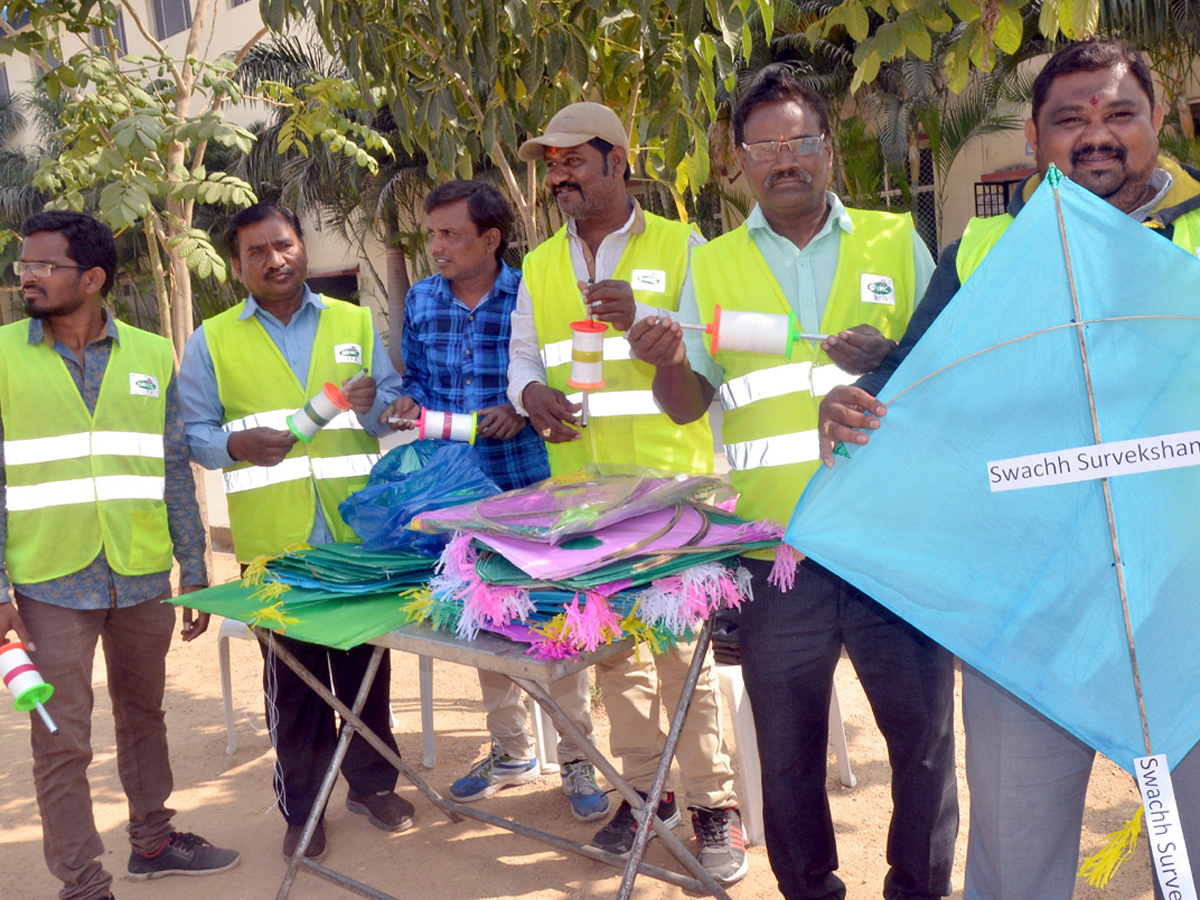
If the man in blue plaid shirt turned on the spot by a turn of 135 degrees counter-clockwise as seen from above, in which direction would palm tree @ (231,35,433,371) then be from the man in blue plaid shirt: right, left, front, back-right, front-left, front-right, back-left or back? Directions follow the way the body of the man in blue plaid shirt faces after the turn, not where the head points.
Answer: left

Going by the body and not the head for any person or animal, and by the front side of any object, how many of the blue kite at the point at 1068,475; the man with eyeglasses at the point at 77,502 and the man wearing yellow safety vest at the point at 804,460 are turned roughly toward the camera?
3

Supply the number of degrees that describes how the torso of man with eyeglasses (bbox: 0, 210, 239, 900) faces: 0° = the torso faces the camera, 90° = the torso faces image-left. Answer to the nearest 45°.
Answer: approximately 0°

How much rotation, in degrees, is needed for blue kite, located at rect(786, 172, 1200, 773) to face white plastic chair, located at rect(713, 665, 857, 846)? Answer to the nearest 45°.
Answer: approximately 135° to its right

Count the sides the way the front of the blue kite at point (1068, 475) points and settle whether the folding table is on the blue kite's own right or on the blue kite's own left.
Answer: on the blue kite's own right

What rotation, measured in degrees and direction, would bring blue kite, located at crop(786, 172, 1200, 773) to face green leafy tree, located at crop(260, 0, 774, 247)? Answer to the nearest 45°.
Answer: approximately 135° to its right

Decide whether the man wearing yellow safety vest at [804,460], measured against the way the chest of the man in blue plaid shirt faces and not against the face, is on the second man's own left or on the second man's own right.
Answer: on the second man's own left

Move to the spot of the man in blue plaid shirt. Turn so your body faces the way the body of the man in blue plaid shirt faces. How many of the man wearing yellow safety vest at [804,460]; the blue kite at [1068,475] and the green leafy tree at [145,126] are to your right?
1
